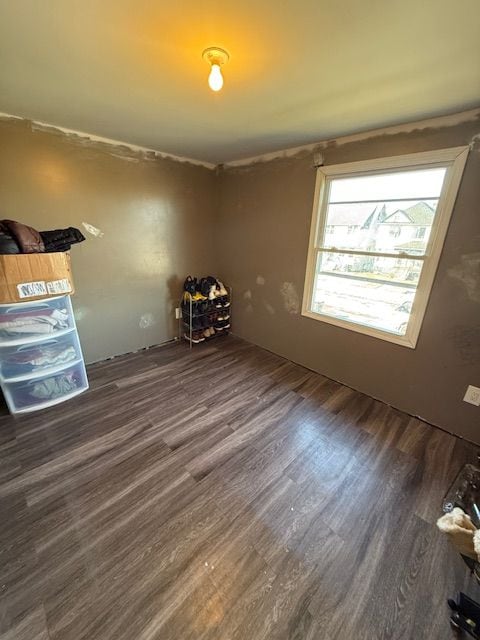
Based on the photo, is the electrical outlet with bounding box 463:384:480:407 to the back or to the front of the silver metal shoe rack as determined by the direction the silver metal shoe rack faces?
to the front

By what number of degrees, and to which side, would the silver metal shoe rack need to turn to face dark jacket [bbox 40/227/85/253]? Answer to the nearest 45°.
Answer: approximately 90° to its right

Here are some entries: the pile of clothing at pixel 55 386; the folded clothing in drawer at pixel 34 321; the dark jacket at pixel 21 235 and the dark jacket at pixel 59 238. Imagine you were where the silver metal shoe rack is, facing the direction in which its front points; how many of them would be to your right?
4

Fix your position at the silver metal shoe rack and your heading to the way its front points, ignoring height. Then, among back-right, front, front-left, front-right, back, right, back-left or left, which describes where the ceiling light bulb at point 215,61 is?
front-right

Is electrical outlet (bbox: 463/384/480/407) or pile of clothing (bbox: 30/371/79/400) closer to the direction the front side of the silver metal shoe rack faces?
the electrical outlet

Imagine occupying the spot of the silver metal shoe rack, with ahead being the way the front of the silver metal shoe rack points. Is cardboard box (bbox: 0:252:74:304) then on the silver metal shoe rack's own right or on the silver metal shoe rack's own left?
on the silver metal shoe rack's own right

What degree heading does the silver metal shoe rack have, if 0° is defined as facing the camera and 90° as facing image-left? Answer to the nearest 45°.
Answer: approximately 315°

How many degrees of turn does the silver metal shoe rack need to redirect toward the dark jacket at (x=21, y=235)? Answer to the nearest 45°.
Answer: approximately 90° to its right

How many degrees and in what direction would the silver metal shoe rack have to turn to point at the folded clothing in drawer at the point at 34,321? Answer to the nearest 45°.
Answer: approximately 90° to its right

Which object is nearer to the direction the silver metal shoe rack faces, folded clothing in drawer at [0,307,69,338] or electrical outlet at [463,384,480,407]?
the electrical outlet

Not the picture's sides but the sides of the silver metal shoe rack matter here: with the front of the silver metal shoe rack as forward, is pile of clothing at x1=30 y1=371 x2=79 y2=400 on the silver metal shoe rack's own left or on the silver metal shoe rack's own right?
on the silver metal shoe rack's own right

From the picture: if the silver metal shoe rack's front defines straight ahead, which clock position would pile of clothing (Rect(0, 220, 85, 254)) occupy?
The pile of clothing is roughly at 3 o'clock from the silver metal shoe rack.

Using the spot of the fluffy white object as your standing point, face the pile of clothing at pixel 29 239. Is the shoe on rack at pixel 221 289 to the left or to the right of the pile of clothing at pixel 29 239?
right
